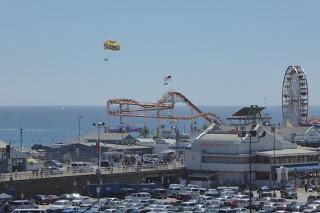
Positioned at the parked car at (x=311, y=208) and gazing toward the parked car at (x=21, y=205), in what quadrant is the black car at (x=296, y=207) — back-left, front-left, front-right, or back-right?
front-right

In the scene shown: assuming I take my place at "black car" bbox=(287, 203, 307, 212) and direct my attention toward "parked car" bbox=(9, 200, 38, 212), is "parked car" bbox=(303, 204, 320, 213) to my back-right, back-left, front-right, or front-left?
back-left
